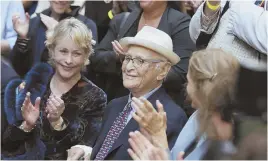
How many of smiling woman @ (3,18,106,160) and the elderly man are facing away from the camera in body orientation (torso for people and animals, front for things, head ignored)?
0

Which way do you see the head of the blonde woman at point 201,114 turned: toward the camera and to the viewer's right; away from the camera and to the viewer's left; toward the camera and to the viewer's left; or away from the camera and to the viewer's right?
away from the camera and to the viewer's left

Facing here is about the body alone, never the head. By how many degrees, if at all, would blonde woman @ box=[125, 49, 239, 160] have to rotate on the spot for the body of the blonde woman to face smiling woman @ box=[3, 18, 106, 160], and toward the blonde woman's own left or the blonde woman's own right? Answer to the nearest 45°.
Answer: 0° — they already face them

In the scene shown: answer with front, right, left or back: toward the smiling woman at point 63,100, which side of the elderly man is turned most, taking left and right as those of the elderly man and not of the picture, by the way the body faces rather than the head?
right

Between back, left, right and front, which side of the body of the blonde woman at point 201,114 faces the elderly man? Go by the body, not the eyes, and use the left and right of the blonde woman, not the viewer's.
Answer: front

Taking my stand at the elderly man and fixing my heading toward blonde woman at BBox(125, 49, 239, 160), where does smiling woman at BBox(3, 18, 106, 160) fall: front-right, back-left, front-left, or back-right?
back-right

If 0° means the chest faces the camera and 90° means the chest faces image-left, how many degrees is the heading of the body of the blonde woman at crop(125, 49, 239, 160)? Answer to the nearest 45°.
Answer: approximately 135°
